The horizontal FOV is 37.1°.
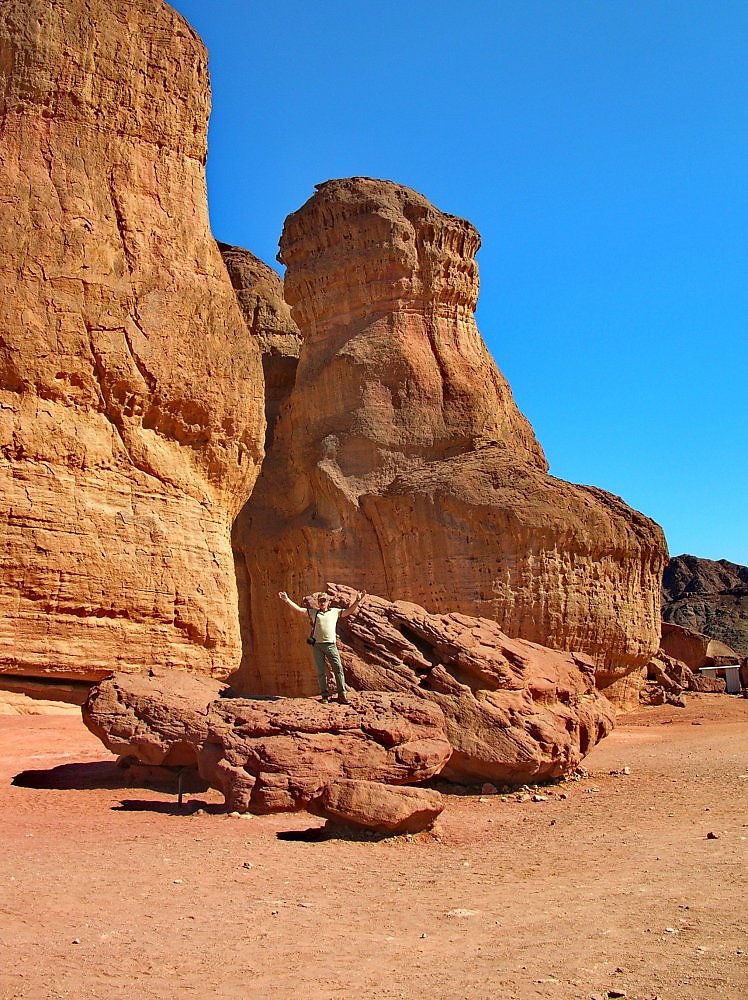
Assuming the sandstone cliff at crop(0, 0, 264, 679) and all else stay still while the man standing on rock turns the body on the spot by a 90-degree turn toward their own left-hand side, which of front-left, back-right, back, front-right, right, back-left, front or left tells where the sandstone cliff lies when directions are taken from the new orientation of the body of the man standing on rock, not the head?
back-left

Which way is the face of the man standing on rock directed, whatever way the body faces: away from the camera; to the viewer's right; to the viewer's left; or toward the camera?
toward the camera

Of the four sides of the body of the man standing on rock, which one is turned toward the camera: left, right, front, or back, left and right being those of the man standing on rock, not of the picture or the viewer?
front

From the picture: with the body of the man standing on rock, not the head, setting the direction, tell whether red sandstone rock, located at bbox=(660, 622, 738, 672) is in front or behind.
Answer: behind

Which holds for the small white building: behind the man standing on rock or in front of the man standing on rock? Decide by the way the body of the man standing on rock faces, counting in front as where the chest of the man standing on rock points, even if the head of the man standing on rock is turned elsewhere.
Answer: behind

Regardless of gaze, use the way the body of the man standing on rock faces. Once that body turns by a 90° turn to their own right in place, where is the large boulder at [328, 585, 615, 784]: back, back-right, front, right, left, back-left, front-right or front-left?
back-right

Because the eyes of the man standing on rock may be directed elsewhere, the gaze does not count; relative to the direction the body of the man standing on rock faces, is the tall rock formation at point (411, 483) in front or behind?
behind

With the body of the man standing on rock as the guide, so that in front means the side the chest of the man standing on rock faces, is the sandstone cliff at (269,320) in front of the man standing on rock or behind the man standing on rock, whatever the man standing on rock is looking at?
behind
